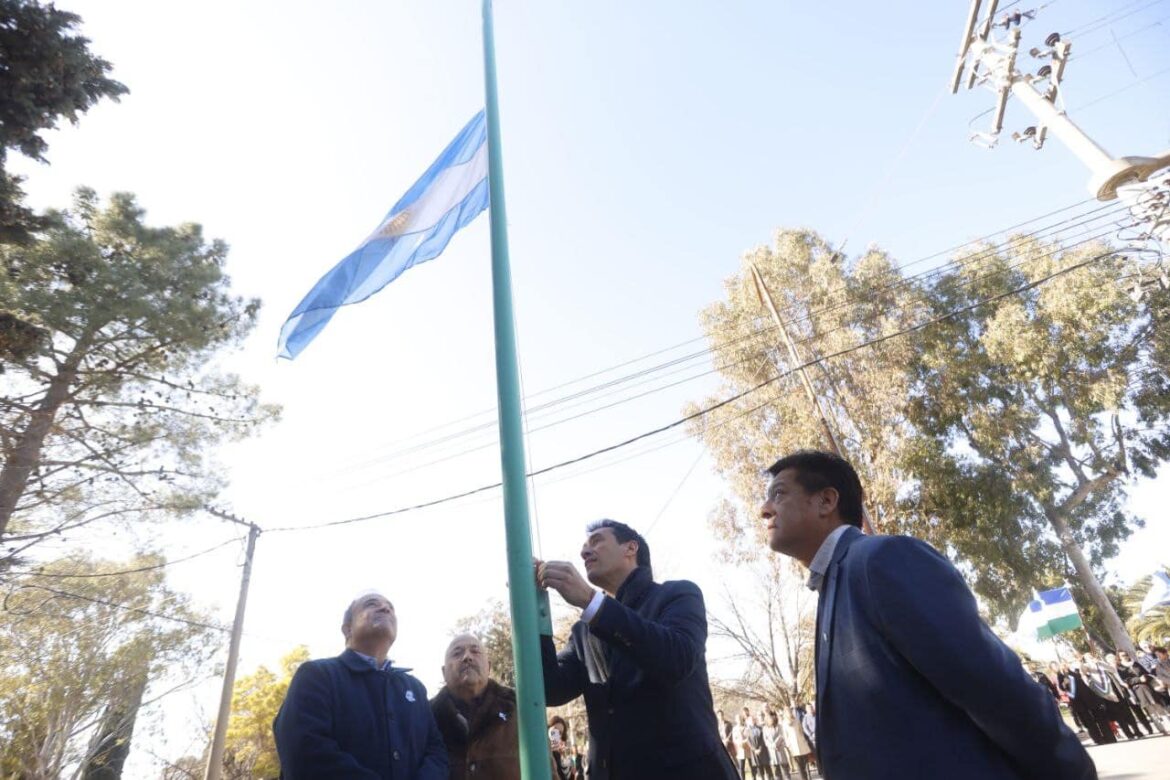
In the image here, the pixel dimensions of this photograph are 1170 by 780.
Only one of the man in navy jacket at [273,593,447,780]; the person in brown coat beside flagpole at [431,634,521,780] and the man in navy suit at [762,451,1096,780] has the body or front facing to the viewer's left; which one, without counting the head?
the man in navy suit at [762,451,1096,780]

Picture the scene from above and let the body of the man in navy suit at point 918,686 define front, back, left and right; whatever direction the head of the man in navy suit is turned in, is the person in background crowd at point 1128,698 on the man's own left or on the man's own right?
on the man's own right

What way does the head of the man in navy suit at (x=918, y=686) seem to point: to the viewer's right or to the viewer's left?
to the viewer's left

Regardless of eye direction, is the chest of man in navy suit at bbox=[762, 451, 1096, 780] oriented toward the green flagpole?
yes

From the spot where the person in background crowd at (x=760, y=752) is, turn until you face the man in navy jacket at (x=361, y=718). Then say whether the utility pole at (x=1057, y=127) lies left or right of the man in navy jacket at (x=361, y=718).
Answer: left

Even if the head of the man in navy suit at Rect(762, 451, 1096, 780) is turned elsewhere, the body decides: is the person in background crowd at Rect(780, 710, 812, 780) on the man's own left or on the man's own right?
on the man's own right

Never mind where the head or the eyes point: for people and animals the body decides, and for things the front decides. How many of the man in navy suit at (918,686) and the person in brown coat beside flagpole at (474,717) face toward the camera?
1

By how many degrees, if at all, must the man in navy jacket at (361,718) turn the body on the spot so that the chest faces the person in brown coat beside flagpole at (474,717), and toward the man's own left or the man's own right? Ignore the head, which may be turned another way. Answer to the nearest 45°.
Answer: approximately 90° to the man's own left

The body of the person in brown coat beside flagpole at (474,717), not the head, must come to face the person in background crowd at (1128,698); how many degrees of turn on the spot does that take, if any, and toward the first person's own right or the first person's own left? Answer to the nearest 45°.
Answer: approximately 135° to the first person's own left

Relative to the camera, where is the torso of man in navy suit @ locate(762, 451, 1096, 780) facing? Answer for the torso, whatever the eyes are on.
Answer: to the viewer's left
